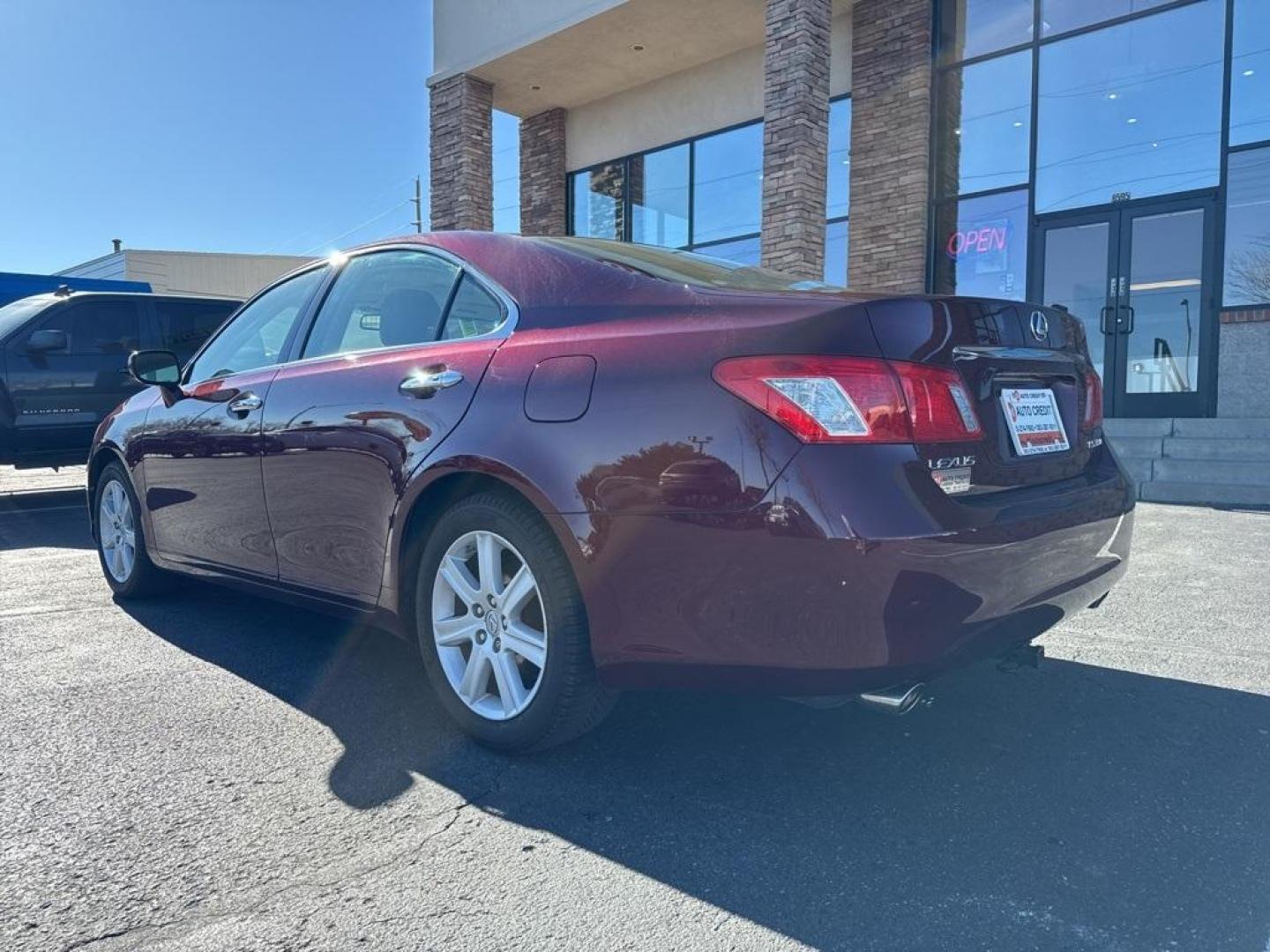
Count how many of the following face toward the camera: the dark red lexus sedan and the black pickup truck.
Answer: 0

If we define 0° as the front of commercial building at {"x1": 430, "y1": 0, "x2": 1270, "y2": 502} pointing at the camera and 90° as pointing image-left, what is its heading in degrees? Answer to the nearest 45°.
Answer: approximately 45°

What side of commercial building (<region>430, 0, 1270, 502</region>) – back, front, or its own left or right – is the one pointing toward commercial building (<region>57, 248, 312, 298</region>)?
right

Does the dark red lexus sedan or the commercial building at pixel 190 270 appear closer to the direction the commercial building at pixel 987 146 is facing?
the dark red lexus sedan

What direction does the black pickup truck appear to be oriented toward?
to the viewer's left

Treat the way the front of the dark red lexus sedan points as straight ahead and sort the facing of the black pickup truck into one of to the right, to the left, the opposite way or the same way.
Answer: to the left

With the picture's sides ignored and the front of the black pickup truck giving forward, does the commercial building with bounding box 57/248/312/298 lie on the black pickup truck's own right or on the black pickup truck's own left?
on the black pickup truck's own right

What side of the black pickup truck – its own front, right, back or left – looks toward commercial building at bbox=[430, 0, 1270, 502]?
back

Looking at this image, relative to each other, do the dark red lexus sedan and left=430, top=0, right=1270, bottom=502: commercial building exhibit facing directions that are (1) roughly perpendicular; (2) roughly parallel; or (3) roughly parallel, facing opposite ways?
roughly perpendicular

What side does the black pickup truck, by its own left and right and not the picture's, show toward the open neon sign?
back

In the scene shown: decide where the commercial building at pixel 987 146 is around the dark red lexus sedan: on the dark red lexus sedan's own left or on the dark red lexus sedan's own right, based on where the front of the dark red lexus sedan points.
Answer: on the dark red lexus sedan's own right

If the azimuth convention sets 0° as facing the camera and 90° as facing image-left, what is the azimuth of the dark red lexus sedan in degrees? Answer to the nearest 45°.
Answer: approximately 135°
